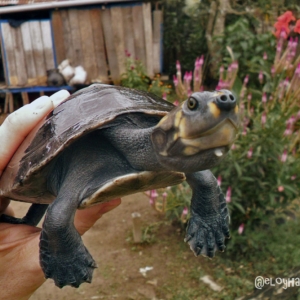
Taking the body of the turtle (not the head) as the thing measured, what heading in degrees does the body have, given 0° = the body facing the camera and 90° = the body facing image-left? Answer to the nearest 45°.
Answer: approximately 315°

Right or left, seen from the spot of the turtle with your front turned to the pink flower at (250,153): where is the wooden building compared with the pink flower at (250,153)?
left

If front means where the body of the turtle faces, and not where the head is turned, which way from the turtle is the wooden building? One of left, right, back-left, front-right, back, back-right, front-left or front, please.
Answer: back-left

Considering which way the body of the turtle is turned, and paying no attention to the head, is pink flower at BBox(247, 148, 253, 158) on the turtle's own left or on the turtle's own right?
on the turtle's own left
